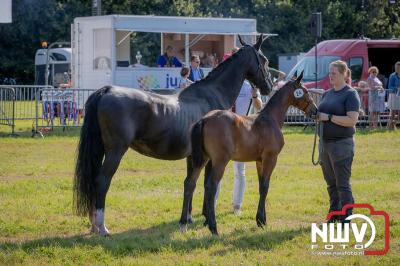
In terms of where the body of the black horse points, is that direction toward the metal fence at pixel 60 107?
no

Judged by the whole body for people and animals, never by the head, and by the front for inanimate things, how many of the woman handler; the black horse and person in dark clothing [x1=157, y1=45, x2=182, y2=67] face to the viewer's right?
1

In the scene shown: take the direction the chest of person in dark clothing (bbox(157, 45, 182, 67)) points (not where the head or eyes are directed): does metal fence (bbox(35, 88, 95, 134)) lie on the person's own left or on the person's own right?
on the person's own right

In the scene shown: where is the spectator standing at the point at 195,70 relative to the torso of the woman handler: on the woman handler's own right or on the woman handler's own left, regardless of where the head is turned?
on the woman handler's own right

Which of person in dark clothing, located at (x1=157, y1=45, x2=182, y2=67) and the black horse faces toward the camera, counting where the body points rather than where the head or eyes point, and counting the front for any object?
the person in dark clothing

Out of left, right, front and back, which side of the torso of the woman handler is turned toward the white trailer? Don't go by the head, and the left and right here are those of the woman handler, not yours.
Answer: right

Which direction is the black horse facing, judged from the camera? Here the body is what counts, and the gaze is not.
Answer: to the viewer's right

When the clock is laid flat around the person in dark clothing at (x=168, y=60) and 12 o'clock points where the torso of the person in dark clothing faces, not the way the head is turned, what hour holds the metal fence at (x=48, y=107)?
The metal fence is roughly at 2 o'clock from the person in dark clothing.

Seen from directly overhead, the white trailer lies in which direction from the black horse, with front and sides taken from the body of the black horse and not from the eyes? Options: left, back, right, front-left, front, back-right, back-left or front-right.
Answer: left

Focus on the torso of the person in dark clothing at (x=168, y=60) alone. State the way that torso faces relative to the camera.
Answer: toward the camera

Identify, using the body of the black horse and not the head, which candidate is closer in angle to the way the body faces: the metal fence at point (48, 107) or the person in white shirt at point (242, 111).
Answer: the person in white shirt

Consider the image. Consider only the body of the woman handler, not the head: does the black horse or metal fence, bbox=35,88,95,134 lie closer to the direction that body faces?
the black horse

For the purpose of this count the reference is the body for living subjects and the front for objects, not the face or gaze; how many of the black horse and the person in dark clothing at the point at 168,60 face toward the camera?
1

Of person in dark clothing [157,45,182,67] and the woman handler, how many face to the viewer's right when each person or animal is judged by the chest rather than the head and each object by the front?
0

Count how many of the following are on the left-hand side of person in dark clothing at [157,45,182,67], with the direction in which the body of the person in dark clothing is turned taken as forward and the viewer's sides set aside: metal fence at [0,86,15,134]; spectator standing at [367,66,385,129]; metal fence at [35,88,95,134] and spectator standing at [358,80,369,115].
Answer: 2

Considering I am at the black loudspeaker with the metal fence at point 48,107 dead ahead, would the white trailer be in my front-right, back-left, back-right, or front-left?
front-right

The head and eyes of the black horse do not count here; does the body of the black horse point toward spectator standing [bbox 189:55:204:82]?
no
